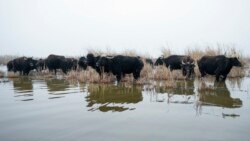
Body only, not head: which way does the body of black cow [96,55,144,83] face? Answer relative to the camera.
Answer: to the viewer's left

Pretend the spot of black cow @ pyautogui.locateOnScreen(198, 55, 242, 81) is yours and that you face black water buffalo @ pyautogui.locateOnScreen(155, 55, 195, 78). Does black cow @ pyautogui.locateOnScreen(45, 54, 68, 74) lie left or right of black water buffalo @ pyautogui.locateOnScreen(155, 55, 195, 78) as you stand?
left
